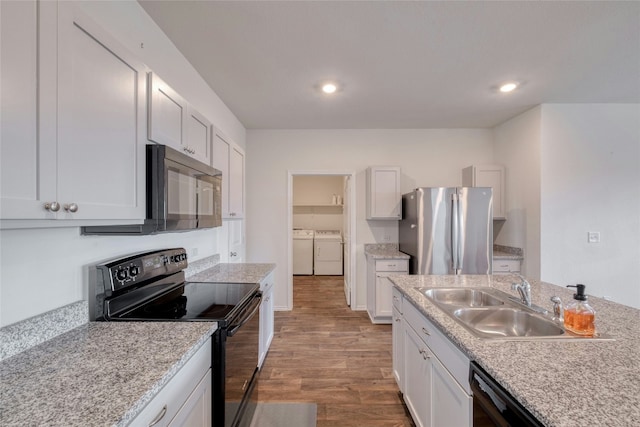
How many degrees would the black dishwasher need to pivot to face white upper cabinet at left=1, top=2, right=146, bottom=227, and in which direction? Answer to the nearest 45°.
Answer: approximately 45° to its left

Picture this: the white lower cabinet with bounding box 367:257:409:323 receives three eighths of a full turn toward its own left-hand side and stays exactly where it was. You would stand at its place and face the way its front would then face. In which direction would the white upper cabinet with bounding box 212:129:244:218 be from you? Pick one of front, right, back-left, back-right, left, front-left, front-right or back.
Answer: back

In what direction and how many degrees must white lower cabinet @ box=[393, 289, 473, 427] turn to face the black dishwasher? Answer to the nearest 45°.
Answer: approximately 90° to its left

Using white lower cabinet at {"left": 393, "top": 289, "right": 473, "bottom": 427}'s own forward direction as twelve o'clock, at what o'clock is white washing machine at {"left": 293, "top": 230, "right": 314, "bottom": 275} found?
The white washing machine is roughly at 2 o'clock from the white lower cabinet.

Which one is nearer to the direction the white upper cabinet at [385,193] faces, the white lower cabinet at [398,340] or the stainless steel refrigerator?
the white lower cabinet

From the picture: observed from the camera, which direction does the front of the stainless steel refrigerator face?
facing the viewer

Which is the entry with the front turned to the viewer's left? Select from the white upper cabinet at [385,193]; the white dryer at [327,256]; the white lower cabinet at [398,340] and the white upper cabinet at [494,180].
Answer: the white lower cabinet

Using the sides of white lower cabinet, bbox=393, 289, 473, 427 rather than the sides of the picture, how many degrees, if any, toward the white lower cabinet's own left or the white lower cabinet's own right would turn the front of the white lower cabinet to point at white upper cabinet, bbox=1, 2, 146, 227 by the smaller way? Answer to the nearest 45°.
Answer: approximately 45° to the white lower cabinet's own left

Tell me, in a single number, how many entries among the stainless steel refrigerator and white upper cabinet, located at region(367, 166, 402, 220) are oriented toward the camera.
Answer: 2

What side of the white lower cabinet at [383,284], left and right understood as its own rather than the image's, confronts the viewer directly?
front

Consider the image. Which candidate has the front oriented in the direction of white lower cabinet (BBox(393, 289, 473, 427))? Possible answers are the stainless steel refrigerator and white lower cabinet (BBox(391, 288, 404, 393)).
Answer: the stainless steel refrigerator

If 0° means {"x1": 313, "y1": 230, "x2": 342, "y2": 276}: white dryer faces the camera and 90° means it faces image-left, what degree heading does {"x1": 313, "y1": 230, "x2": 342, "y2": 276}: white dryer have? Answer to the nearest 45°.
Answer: approximately 0°

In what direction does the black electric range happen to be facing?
to the viewer's right

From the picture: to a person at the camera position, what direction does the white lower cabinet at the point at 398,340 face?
facing to the left of the viewer

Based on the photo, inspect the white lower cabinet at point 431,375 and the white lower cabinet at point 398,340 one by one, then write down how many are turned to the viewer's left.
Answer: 2

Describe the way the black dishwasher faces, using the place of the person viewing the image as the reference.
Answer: facing to the left of the viewer

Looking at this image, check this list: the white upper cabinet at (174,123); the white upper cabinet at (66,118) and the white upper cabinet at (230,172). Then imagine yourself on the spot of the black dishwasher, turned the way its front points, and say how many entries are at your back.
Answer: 0

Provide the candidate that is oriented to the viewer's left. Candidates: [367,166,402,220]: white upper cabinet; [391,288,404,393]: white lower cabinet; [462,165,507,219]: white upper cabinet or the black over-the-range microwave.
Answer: the white lower cabinet

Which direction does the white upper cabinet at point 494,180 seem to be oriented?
toward the camera
